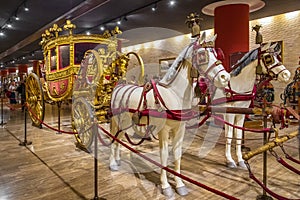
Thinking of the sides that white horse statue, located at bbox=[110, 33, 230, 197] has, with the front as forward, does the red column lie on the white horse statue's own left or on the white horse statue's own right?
on the white horse statue's own left

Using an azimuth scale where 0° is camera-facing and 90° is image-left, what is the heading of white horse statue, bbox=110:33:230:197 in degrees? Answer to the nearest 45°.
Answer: approximately 315°

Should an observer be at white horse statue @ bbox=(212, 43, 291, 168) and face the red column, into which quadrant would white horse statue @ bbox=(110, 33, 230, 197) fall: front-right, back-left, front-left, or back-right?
back-left

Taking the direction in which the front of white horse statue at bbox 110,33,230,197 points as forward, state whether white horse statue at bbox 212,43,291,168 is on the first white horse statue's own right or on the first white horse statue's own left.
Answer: on the first white horse statue's own left
